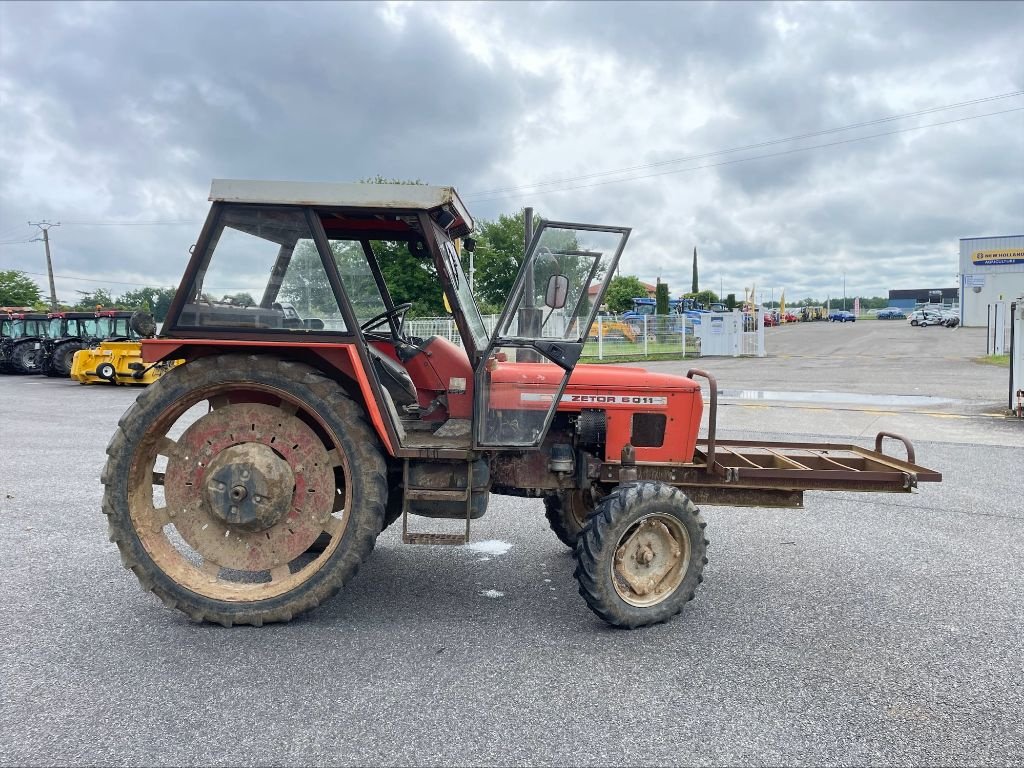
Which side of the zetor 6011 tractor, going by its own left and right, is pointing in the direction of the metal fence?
left

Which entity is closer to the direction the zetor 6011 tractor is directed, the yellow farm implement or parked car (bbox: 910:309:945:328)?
the parked car

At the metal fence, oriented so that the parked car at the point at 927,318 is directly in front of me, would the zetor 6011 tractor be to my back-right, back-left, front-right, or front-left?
back-right

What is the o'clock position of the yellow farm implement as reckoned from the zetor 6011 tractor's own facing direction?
The yellow farm implement is roughly at 8 o'clock from the zetor 6011 tractor.

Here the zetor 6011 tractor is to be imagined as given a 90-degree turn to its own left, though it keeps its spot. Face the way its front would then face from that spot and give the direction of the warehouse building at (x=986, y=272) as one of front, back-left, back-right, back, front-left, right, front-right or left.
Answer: front-right

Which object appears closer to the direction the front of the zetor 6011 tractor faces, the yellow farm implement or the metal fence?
the metal fence

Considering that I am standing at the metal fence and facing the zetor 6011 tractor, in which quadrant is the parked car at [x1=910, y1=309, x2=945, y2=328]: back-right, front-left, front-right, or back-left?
back-left

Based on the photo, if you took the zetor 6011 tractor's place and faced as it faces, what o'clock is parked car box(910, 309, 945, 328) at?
The parked car is roughly at 10 o'clock from the zetor 6011 tractor.

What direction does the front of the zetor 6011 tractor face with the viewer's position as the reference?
facing to the right of the viewer
